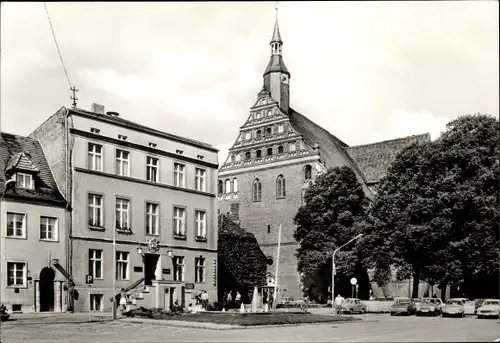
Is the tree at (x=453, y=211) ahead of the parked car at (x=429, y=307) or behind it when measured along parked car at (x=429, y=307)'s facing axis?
behind

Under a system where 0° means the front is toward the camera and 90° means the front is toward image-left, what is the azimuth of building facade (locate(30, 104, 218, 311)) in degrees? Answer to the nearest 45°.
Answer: approximately 315°

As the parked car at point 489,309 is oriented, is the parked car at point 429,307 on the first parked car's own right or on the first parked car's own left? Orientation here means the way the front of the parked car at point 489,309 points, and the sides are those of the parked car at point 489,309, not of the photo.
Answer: on the first parked car's own right

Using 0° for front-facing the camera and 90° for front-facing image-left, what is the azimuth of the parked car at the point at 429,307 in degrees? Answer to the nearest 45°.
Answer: approximately 45°
